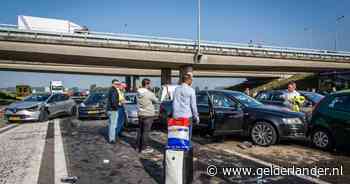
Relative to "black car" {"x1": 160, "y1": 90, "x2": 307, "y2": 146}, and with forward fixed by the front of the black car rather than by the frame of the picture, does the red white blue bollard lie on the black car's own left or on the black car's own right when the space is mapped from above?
on the black car's own right

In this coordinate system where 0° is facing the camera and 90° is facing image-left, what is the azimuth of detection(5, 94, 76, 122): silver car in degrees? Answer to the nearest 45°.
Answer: approximately 45°

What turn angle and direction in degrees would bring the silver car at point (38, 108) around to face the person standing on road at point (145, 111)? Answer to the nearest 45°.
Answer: approximately 45° to its left

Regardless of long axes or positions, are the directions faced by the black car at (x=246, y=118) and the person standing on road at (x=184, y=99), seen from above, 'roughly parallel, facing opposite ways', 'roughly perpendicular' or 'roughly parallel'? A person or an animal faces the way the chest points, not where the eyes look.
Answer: roughly perpendicular

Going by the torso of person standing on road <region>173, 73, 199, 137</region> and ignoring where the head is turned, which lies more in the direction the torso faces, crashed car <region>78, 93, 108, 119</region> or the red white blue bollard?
the crashed car

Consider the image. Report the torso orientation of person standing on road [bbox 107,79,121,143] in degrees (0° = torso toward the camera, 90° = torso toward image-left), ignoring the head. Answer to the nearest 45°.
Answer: approximately 270°

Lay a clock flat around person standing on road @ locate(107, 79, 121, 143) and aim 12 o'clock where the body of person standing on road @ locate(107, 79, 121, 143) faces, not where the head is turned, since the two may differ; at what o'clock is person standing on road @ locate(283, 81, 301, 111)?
person standing on road @ locate(283, 81, 301, 111) is roughly at 12 o'clock from person standing on road @ locate(107, 79, 121, 143).

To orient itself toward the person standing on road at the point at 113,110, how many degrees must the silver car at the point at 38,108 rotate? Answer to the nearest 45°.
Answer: approximately 45° to its left

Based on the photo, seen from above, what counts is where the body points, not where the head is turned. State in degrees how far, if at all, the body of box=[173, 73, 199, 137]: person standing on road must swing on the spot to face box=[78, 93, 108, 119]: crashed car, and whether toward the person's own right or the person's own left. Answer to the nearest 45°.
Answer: approximately 90° to the person's own left

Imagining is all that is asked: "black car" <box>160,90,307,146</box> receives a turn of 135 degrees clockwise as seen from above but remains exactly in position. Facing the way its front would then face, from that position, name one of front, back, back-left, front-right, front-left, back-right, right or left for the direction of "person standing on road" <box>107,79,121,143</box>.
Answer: front

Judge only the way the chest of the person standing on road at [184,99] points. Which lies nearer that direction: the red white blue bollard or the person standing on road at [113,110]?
the person standing on road
